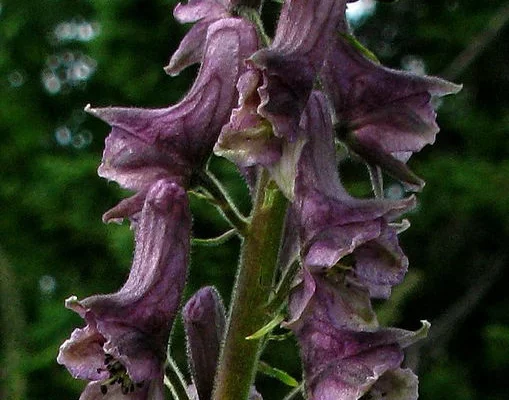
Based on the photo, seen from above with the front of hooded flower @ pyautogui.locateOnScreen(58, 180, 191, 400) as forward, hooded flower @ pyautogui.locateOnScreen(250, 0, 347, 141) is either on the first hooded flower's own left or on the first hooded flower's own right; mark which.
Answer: on the first hooded flower's own left

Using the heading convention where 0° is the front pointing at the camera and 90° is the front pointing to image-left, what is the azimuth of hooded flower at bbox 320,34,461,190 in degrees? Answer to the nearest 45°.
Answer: approximately 270°

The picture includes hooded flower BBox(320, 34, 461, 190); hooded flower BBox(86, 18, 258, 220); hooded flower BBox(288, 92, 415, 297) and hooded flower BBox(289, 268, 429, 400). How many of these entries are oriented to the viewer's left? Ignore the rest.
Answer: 1

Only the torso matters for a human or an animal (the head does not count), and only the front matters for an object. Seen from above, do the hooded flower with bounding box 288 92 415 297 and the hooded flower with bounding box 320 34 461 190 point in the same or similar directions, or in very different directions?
same or similar directions

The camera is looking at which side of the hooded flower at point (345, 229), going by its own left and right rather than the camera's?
right

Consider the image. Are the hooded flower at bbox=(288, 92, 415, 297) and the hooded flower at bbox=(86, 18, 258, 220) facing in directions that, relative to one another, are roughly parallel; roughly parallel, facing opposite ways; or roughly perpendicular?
roughly parallel, facing opposite ways

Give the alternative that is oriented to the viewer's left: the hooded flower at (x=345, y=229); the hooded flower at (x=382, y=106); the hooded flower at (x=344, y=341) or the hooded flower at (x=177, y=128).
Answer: the hooded flower at (x=177, y=128)

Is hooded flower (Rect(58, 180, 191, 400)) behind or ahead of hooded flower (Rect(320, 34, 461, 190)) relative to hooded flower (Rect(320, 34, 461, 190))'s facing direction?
behind

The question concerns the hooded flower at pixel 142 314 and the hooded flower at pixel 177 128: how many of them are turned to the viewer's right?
0

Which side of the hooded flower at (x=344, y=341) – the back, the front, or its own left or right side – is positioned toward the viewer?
right

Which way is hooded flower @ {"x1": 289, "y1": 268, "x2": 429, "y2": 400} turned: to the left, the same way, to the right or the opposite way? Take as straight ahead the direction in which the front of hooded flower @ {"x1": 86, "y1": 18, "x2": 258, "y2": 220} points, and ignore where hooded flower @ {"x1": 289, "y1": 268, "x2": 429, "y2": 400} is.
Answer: the opposite way

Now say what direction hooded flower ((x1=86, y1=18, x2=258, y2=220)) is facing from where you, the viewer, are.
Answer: facing to the left of the viewer

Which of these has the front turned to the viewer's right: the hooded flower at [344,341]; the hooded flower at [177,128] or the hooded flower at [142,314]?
the hooded flower at [344,341]

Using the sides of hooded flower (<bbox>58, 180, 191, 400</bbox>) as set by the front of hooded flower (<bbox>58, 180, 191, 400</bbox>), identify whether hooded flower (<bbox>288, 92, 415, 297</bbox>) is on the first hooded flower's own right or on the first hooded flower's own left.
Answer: on the first hooded flower's own left
